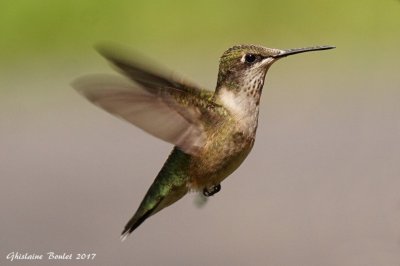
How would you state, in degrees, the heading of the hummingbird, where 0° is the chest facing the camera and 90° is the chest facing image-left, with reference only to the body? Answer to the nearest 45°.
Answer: approximately 270°
